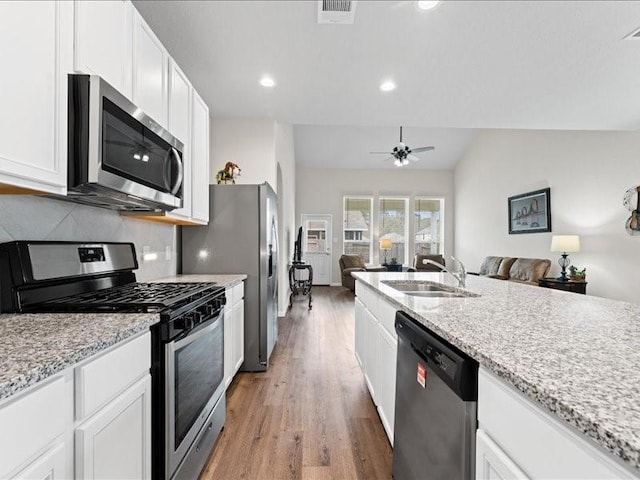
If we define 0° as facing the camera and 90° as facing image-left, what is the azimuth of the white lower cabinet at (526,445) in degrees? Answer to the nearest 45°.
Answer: approximately 45°

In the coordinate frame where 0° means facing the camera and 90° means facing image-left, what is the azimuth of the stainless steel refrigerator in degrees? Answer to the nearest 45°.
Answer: approximately 270°

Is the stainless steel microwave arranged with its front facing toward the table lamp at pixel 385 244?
no

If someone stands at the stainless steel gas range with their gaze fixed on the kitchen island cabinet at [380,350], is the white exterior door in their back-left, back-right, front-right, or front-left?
front-left

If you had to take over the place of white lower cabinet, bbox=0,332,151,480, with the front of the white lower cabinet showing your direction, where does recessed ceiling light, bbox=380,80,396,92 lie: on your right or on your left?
on your left

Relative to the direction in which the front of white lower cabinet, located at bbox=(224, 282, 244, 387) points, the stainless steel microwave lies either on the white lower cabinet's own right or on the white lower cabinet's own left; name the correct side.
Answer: on the white lower cabinet's own right

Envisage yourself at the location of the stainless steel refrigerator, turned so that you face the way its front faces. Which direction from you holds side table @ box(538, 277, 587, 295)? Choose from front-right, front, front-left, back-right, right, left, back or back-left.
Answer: front

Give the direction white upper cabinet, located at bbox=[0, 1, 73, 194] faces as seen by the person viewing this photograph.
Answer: facing the viewer and to the right of the viewer

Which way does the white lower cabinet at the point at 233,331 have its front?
to the viewer's right

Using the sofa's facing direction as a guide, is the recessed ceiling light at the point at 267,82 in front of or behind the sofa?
in front

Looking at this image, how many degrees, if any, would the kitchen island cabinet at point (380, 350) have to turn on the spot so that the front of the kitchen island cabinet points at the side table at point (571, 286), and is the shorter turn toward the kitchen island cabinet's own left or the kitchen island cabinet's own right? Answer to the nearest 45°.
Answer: approximately 135° to the kitchen island cabinet's own right

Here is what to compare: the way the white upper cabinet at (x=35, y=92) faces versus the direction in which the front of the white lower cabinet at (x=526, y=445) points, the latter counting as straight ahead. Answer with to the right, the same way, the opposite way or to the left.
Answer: the opposite way

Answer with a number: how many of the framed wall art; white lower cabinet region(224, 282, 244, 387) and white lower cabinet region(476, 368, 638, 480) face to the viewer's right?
1

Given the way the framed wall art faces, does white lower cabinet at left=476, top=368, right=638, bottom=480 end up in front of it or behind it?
in front

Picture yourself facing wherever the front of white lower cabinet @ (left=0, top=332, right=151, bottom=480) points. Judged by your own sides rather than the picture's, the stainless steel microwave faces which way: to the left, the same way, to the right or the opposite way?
the same way

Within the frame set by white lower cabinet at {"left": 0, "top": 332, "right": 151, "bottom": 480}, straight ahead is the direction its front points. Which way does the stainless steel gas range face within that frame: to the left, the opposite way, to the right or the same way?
the same way

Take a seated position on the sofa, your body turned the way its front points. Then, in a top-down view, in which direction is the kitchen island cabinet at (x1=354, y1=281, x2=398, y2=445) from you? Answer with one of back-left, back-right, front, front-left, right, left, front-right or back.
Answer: front-left

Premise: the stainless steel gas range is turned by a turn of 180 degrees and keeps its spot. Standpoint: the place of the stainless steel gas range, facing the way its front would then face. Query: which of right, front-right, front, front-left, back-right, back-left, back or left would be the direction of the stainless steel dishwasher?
back

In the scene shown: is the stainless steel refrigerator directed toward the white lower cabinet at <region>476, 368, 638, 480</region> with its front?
no
